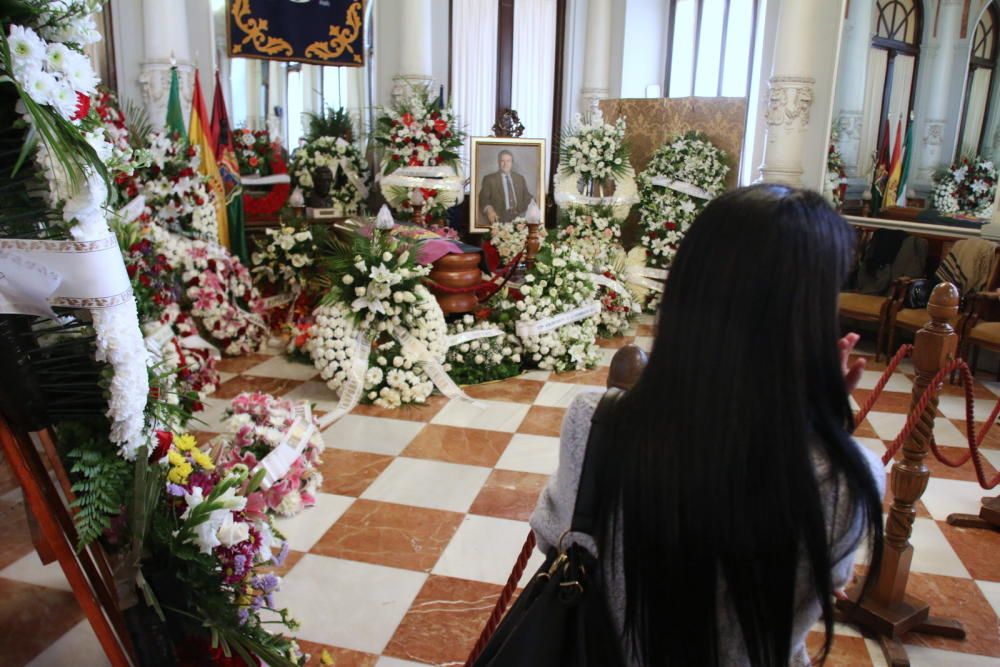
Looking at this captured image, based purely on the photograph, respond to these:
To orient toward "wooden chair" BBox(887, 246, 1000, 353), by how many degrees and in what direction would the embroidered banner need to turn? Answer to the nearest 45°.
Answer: approximately 45° to its left

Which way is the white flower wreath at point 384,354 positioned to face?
toward the camera

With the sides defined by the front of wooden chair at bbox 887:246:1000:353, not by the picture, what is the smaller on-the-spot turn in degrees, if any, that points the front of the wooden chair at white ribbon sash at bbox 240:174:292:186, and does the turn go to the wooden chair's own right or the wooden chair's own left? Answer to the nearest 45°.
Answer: approximately 45° to the wooden chair's own right

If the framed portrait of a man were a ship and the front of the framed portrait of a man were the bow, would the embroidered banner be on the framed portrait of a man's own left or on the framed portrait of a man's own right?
on the framed portrait of a man's own right

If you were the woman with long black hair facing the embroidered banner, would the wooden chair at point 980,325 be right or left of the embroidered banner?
right

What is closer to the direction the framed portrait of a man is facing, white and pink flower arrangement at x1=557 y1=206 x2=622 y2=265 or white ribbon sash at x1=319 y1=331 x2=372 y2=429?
the white ribbon sash

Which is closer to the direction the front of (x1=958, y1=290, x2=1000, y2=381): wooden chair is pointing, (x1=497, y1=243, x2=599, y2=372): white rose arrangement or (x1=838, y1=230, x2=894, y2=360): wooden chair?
the white rose arrangement

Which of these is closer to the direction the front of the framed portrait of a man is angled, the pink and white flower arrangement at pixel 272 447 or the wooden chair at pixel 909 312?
the pink and white flower arrangement

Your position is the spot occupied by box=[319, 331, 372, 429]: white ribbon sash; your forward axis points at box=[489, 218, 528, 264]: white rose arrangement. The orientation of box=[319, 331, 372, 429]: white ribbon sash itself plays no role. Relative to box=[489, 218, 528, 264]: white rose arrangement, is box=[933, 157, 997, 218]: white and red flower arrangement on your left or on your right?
right

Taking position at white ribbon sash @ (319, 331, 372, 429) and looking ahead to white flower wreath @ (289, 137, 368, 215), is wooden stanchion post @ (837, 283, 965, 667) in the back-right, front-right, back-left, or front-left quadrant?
back-right

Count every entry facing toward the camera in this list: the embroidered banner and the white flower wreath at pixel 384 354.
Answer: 2

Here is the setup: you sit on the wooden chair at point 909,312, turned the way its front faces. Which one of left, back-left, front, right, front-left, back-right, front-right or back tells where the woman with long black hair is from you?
front-left

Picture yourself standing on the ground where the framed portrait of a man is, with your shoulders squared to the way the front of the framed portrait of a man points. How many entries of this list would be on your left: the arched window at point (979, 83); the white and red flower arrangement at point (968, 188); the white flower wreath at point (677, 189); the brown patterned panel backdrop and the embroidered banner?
4

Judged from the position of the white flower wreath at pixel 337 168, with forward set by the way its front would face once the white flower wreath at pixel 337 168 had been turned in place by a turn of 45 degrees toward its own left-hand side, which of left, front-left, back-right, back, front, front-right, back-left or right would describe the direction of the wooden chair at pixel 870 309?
front

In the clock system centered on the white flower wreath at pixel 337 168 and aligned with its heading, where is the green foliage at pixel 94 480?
The green foliage is roughly at 12 o'clock from the white flower wreath.

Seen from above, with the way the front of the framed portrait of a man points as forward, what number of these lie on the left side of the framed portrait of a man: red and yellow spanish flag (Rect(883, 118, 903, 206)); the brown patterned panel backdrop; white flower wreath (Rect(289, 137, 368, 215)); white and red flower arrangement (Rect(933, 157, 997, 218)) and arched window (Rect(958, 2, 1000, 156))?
4

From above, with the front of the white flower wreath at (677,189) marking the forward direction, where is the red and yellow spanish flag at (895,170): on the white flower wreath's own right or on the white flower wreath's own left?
on the white flower wreath's own left

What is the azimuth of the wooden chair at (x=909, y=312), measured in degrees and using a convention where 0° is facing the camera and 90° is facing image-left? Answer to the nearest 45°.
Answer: approximately 45°

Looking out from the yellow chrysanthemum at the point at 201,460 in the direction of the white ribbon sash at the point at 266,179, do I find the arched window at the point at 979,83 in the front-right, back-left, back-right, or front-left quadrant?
front-right

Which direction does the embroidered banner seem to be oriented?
toward the camera
